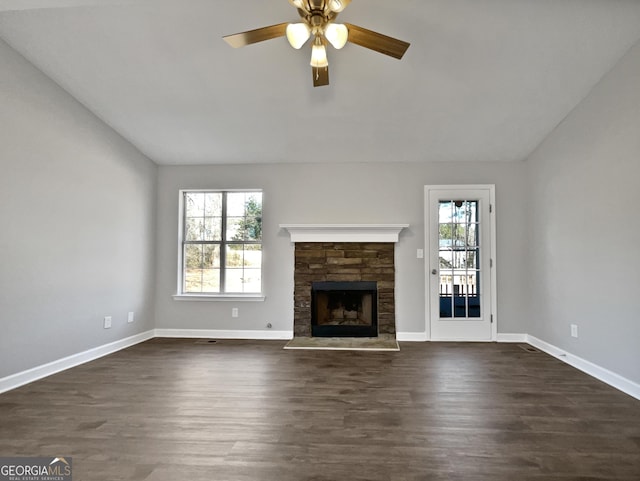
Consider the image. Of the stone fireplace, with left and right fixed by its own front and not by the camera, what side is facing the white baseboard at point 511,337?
left

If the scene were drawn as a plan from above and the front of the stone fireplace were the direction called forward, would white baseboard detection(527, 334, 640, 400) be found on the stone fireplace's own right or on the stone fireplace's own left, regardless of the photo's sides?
on the stone fireplace's own left

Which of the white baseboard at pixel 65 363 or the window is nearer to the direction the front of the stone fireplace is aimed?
the white baseboard

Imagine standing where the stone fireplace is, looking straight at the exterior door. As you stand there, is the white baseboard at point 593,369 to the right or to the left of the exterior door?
right

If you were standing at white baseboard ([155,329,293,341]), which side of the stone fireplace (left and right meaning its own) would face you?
right

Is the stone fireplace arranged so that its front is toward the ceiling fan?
yes

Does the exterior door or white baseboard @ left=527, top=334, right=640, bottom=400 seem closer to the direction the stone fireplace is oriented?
the white baseboard

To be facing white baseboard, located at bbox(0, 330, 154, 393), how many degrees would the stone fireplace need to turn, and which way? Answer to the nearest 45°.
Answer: approximately 45° to its right

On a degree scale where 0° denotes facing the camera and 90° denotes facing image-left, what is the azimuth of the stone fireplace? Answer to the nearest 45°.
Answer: approximately 0°

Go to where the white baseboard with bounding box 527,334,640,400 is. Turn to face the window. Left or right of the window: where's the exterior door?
right

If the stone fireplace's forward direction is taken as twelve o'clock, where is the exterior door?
The exterior door is roughly at 9 o'clock from the stone fireplace.
